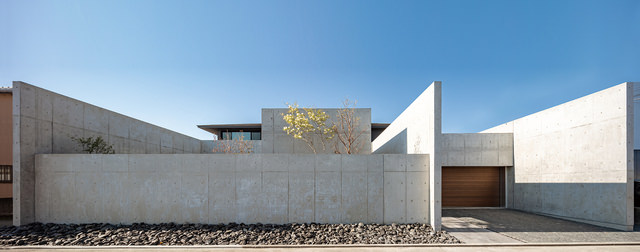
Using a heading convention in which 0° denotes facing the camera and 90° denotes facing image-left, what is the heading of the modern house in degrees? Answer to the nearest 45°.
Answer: approximately 0°
